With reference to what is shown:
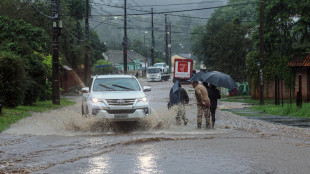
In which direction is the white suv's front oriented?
toward the camera

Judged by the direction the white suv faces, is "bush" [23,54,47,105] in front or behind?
behind

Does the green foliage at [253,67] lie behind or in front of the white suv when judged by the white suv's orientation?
behind

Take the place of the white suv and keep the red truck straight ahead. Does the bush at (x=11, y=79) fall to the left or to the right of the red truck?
left
